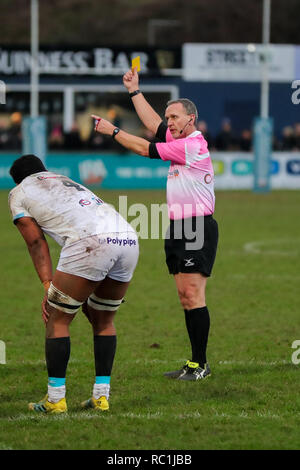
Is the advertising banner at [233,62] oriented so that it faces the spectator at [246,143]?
yes

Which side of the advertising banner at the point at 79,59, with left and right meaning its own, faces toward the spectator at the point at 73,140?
front

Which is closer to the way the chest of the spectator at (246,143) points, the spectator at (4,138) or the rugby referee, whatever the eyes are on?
the rugby referee

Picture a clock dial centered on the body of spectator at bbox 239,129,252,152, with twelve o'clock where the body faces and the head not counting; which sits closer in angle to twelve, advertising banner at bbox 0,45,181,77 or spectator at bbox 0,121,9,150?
the spectator

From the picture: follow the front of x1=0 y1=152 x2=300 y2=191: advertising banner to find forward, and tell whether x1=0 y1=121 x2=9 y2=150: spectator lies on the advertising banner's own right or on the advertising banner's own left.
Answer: on the advertising banner's own right

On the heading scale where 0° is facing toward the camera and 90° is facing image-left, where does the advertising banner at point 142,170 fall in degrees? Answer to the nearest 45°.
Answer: approximately 0°

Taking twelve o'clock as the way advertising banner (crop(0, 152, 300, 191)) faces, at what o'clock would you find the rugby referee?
The rugby referee is roughly at 12 o'clock from the advertising banner.

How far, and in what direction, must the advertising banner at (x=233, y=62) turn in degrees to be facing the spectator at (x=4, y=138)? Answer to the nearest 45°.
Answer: approximately 45° to its right

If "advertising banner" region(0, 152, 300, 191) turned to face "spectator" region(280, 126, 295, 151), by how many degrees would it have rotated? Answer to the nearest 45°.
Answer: approximately 135° to its left

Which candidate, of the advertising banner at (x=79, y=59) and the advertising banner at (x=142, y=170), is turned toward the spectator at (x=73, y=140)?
the advertising banner at (x=79, y=59)

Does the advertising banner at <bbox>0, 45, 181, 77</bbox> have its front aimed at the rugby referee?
yes

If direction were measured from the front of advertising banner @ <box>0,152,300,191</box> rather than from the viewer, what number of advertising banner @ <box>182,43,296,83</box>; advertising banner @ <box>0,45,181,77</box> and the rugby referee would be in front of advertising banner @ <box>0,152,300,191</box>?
1

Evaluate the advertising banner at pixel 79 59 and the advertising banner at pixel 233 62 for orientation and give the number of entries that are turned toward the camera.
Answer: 2

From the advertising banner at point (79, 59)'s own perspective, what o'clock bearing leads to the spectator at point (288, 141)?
The spectator is roughly at 10 o'clock from the advertising banner.

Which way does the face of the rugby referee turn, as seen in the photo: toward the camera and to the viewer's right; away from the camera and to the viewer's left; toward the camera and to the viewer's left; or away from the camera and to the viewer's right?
toward the camera and to the viewer's left
